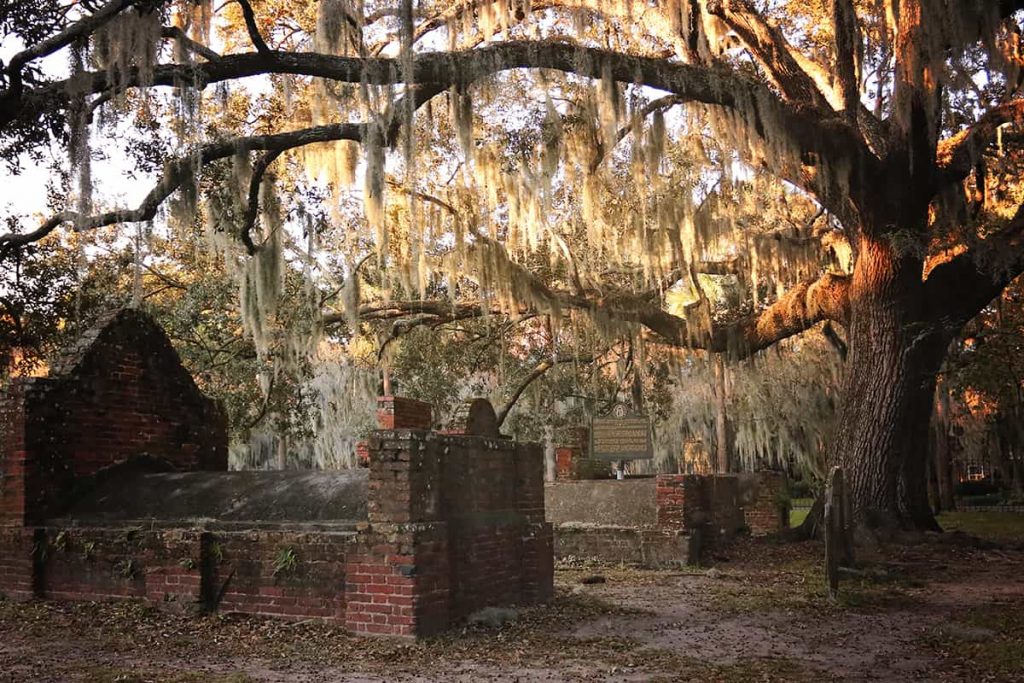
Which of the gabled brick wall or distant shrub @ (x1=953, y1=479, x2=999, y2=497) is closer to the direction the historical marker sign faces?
the gabled brick wall

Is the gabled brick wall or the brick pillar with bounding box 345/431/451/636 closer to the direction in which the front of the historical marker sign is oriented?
the brick pillar

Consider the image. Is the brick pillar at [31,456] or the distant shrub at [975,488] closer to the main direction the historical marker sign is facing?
the brick pillar

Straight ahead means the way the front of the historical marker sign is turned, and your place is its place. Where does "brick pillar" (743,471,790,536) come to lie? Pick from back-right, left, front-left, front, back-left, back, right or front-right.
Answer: back-left

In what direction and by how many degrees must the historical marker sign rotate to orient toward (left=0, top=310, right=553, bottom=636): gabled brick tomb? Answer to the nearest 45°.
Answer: approximately 45° to its right

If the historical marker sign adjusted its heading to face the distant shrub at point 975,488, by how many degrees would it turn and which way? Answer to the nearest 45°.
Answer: approximately 135° to its left

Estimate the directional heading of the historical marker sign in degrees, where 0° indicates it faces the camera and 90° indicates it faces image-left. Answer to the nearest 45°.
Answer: approximately 0°
